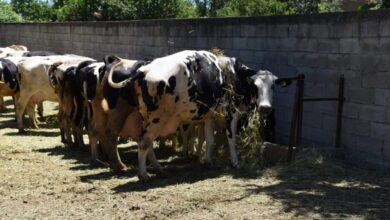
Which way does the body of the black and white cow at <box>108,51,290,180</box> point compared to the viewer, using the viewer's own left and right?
facing away from the viewer and to the right of the viewer

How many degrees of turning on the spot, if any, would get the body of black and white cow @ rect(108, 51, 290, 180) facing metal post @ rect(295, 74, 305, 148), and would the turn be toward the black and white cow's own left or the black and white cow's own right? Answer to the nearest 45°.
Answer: approximately 45° to the black and white cow's own right
